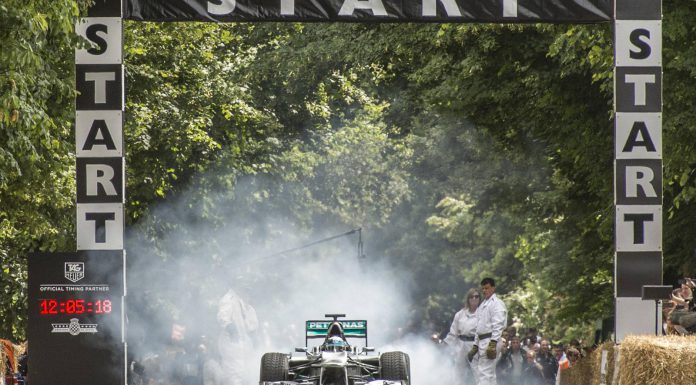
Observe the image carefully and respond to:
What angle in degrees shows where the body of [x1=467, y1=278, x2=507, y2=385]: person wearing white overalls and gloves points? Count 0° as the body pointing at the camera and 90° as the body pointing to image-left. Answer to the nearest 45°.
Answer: approximately 45°

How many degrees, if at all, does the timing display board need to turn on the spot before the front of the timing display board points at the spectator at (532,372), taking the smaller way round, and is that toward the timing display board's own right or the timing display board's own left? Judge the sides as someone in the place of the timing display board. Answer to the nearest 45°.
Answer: approximately 135° to the timing display board's own left

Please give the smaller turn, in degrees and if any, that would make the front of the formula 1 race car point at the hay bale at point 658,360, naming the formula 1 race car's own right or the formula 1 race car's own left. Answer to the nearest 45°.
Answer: approximately 45° to the formula 1 race car's own left

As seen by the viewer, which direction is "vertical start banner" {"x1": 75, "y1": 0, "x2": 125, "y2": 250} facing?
toward the camera

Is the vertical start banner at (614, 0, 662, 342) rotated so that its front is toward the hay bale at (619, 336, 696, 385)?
yes

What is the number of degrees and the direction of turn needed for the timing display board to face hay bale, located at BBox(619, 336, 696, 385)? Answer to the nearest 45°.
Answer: approximately 45° to its left

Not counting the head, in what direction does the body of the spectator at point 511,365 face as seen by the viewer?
toward the camera
